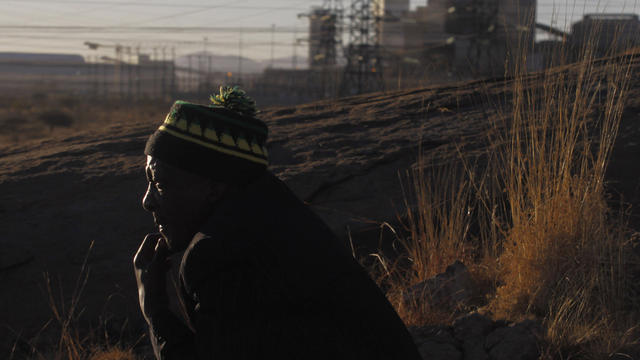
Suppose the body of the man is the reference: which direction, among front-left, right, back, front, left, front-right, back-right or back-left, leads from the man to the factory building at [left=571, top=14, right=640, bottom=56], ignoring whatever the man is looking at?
back-right

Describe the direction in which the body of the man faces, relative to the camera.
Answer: to the viewer's left

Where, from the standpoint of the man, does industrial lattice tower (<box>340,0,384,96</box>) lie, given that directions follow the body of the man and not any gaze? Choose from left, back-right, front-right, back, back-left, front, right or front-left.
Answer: right

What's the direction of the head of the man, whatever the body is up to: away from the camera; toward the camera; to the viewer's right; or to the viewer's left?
to the viewer's left
